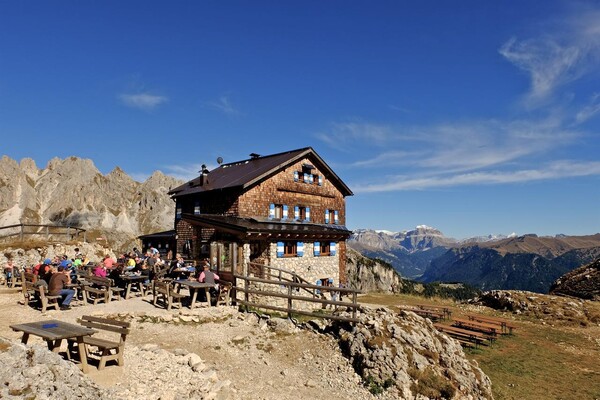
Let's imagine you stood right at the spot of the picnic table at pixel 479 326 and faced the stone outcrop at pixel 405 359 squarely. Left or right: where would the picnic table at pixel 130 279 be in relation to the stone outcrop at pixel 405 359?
right

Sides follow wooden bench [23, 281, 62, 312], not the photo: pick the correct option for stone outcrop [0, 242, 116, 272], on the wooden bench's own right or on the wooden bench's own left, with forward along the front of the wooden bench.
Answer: on the wooden bench's own left

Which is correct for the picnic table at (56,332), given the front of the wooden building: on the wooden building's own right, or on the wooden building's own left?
on the wooden building's own right

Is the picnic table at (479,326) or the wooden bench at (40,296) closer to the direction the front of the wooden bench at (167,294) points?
the picnic table

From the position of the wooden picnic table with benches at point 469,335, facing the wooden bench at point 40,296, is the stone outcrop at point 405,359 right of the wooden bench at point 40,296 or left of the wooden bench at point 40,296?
left

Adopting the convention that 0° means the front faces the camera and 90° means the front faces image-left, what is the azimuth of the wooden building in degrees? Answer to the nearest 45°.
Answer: approximately 315°

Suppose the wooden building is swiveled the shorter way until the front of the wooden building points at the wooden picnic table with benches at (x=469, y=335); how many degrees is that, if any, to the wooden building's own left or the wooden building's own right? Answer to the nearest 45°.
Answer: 0° — it already faces it

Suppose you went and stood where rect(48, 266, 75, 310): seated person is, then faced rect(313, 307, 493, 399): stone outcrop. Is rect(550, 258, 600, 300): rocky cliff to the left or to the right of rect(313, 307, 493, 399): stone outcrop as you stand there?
left

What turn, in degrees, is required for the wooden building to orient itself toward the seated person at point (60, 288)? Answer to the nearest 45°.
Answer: approximately 90° to its right
